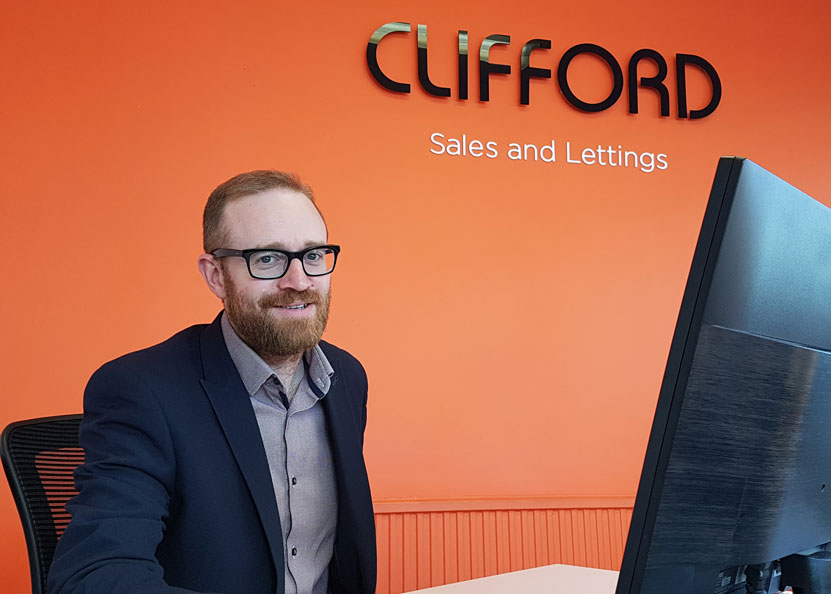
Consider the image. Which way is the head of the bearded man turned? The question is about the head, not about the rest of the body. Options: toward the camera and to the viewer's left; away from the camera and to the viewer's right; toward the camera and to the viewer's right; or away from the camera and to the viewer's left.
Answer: toward the camera and to the viewer's right

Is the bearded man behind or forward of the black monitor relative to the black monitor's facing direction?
forward

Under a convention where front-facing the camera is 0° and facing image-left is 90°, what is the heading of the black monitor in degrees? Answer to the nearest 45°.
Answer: approximately 135°

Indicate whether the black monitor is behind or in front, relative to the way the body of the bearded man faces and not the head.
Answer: in front

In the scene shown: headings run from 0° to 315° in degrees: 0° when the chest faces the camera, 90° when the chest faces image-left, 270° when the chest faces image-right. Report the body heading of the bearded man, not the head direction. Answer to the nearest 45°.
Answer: approximately 315°
